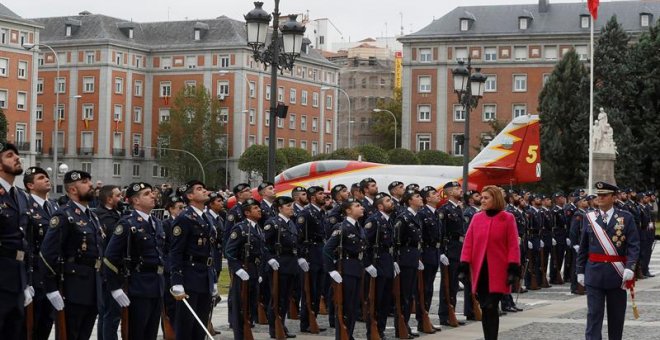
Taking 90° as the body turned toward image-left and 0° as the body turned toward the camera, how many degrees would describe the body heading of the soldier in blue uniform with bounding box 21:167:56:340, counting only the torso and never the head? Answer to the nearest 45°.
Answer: approximately 315°

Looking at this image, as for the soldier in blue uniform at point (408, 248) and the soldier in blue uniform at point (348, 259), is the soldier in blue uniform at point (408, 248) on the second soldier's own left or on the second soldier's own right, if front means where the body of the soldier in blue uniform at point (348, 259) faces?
on the second soldier's own left

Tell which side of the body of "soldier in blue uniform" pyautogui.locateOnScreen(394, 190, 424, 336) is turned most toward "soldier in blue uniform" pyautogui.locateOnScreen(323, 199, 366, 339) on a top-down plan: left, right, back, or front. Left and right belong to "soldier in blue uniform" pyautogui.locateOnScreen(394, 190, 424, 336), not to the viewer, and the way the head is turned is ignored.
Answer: right

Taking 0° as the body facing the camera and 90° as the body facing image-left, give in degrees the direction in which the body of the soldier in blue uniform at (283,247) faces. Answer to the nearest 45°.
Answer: approximately 315°

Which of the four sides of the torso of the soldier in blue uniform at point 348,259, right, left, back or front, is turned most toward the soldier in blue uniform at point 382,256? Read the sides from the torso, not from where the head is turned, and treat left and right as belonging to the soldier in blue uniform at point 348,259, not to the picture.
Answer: left

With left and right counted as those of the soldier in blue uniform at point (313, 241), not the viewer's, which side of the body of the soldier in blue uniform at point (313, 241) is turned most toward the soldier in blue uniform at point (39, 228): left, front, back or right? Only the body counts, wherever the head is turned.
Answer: right

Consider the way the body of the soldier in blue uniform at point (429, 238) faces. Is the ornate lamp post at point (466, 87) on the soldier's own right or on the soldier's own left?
on the soldier's own left

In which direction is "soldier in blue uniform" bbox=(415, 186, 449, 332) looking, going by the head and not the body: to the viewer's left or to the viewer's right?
to the viewer's right

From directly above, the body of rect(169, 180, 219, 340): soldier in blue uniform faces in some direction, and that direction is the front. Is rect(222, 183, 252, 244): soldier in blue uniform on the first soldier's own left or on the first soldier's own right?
on the first soldier's own left
